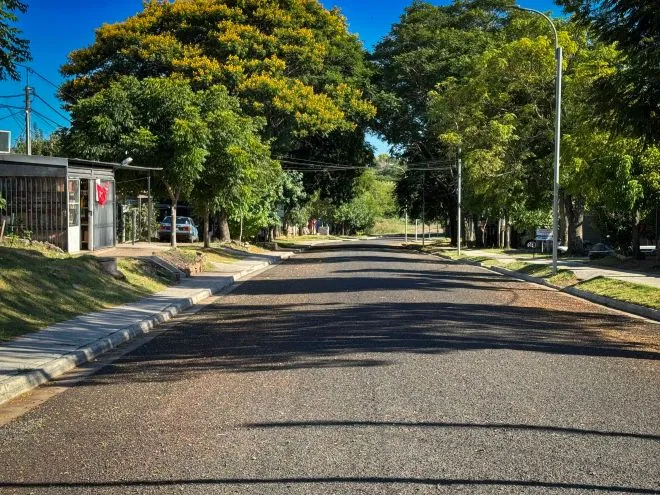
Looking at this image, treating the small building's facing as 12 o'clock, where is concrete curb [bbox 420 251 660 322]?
The concrete curb is roughly at 12 o'clock from the small building.

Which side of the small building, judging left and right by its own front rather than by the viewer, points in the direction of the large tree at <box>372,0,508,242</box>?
left

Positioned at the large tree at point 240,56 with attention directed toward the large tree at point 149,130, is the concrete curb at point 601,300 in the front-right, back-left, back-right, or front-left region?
front-left

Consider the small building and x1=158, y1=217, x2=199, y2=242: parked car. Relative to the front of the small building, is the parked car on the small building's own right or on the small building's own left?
on the small building's own left

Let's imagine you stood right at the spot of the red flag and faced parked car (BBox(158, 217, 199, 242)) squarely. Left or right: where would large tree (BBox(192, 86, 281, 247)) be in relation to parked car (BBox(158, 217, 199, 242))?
right

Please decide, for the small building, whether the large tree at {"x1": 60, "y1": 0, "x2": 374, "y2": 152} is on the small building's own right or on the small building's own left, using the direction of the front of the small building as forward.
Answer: on the small building's own left

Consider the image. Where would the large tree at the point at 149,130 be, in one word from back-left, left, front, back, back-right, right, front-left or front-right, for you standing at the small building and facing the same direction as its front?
left

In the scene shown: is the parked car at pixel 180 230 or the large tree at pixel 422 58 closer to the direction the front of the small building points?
the large tree

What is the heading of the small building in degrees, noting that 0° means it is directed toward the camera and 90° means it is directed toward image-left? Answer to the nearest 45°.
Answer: approximately 315°

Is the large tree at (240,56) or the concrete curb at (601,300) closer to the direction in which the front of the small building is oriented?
the concrete curb

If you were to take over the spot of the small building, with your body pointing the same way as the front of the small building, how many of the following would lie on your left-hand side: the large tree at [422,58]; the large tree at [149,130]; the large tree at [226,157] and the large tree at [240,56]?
4

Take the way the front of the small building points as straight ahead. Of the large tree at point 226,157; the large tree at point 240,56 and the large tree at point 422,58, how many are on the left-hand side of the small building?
3

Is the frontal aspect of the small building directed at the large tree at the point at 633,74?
yes

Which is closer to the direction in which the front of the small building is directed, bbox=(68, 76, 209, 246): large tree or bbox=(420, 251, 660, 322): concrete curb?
the concrete curb

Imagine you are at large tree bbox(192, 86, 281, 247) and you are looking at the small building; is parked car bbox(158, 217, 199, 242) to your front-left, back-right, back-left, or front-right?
back-right

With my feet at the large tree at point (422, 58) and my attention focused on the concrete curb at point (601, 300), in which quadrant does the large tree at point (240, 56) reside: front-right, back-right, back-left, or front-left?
front-right
